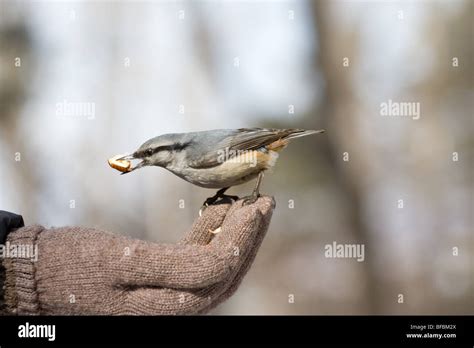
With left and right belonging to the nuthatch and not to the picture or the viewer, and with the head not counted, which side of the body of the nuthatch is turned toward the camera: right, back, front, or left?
left

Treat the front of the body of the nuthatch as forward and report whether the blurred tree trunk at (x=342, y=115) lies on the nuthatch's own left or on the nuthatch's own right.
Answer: on the nuthatch's own right
